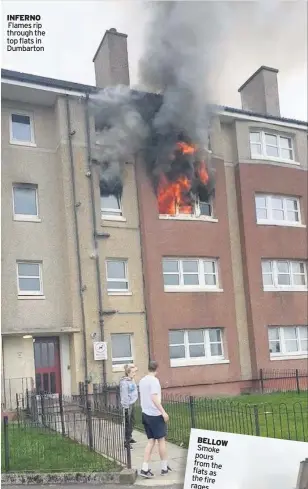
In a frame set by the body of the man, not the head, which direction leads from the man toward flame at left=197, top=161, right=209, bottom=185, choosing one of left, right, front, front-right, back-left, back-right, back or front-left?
front-left

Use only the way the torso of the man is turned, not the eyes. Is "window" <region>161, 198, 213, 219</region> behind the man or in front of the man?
in front

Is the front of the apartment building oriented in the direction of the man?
yes

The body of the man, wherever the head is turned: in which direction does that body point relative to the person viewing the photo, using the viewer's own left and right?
facing away from the viewer and to the right of the viewer

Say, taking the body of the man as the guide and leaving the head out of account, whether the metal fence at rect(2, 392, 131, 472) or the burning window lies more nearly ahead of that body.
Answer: the burning window

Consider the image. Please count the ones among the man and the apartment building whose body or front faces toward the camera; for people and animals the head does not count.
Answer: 1

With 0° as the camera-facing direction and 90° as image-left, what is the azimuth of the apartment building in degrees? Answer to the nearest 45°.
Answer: approximately 0°

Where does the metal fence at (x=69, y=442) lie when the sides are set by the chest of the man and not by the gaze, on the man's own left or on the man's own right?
on the man's own left

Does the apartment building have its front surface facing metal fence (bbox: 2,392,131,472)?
yes

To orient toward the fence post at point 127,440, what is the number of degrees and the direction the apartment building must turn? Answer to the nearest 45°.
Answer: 0° — it already faces it
